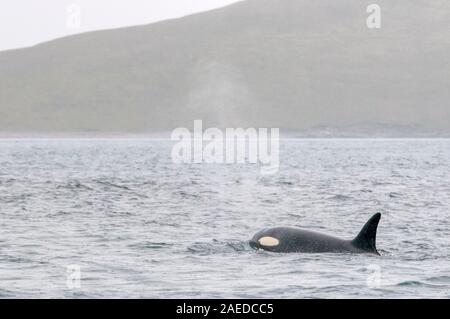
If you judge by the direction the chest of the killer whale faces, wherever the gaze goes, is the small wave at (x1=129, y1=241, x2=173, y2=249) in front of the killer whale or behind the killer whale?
in front

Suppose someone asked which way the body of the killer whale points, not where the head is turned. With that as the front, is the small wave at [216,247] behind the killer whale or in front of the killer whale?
in front

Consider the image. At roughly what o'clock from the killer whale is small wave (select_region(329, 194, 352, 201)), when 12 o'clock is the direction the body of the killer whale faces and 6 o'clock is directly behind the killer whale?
The small wave is roughly at 3 o'clock from the killer whale.

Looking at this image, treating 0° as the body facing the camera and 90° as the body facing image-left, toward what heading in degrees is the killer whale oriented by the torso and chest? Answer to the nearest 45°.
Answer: approximately 90°
